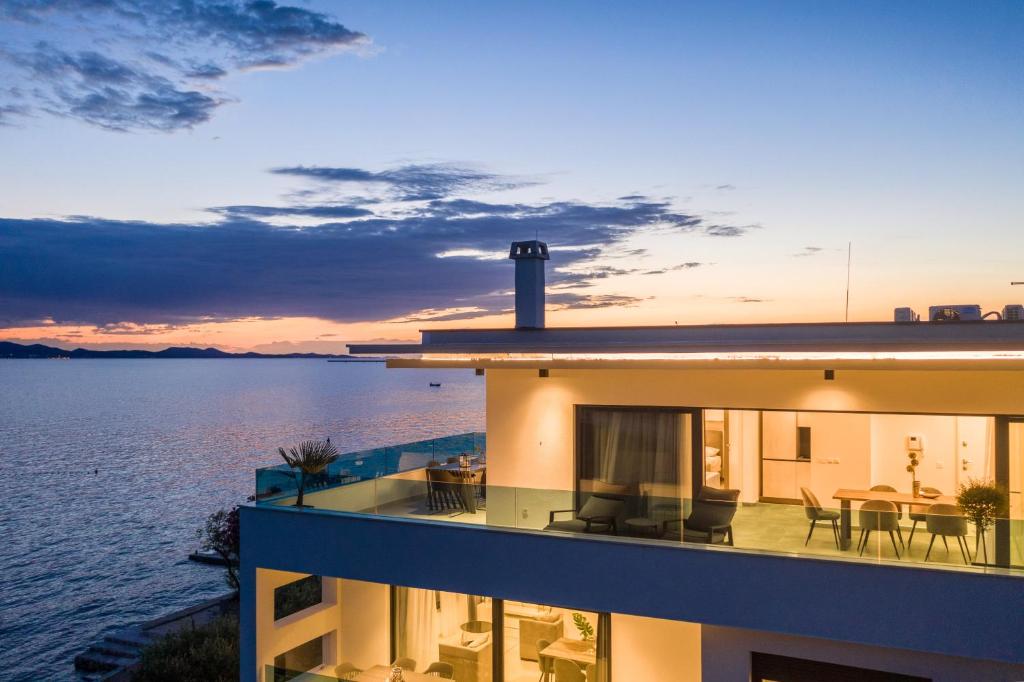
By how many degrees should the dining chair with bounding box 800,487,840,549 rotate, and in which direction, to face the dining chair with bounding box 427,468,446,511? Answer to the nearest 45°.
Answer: approximately 180°

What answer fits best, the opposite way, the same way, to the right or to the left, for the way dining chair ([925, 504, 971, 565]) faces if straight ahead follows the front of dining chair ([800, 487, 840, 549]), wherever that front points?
to the left

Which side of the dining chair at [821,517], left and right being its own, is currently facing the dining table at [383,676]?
back

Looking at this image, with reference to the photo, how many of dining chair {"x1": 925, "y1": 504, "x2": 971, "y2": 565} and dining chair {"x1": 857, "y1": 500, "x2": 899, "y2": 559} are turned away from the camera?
2

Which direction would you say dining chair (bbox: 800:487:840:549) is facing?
to the viewer's right

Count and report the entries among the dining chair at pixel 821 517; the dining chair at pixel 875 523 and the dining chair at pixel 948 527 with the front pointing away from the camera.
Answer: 2

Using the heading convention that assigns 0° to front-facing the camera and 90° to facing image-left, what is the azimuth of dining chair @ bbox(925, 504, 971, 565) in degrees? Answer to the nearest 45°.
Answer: approximately 180°

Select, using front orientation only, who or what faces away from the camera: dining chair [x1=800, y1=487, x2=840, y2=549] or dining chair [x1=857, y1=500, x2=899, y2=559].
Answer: dining chair [x1=857, y1=500, x2=899, y2=559]

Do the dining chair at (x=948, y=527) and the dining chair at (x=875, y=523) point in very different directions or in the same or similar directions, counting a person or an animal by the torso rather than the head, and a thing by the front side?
same or similar directions

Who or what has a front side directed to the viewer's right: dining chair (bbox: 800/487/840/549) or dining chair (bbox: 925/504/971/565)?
dining chair (bbox: 800/487/840/549)

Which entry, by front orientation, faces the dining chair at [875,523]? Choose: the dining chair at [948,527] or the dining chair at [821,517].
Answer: the dining chair at [821,517]

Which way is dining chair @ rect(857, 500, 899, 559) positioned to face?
away from the camera
